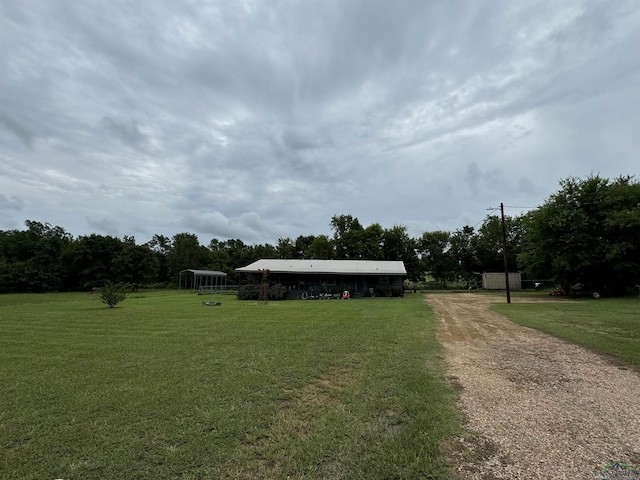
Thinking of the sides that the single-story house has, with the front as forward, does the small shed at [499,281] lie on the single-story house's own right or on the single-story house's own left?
on the single-story house's own left

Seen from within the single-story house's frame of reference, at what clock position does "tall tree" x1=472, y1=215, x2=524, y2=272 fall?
The tall tree is roughly at 8 o'clock from the single-story house.

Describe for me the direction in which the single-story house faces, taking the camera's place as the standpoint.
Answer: facing the viewer

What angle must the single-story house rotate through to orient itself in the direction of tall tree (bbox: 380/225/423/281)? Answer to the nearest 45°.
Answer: approximately 135° to its left

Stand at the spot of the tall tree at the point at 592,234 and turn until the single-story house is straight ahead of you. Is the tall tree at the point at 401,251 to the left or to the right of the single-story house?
right

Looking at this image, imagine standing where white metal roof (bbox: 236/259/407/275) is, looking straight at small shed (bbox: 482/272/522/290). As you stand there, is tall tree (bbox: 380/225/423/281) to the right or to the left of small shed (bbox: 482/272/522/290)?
left

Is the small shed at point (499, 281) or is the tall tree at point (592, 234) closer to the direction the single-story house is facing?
the tall tree

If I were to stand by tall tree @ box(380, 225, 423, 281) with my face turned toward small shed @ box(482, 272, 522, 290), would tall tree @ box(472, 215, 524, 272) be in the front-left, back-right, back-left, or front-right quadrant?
front-left

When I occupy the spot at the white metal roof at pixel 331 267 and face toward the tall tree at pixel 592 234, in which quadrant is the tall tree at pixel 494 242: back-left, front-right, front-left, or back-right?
front-left

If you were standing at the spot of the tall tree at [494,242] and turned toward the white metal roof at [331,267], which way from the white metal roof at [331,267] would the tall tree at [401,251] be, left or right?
right
